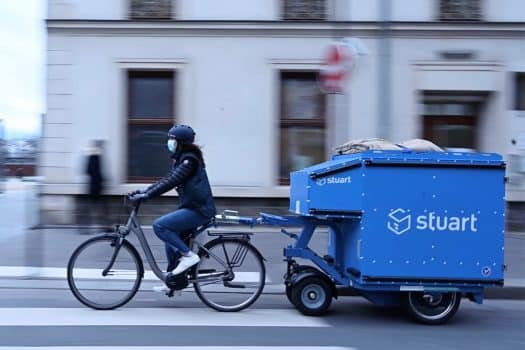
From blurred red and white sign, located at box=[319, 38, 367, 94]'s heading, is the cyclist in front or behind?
in front

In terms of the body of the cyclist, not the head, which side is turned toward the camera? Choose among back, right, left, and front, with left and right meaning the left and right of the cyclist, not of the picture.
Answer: left

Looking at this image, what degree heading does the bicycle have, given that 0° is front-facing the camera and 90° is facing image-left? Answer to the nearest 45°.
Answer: approximately 90°

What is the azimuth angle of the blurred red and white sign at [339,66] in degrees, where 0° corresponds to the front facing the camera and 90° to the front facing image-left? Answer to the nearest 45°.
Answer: approximately 45°

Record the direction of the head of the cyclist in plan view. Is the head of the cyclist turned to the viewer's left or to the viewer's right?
to the viewer's left

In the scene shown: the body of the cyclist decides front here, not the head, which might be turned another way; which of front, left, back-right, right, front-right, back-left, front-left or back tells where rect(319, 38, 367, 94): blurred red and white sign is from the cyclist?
back-right
